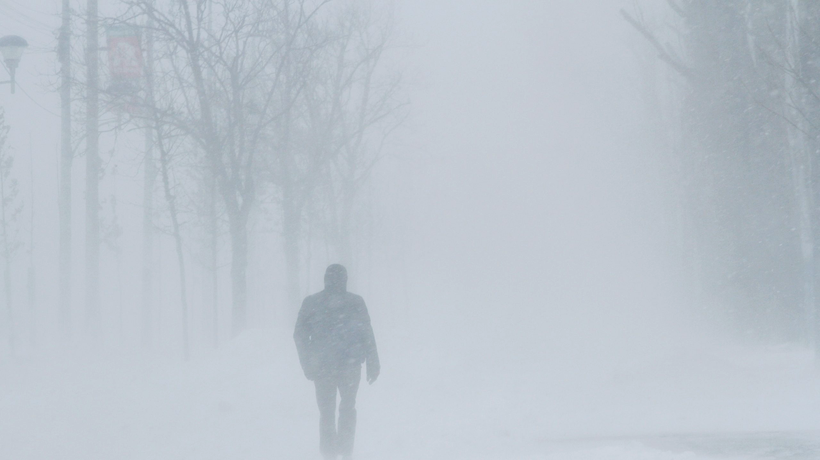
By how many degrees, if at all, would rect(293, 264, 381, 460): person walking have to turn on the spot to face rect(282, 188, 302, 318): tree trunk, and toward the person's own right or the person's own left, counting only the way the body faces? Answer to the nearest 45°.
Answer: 0° — they already face it

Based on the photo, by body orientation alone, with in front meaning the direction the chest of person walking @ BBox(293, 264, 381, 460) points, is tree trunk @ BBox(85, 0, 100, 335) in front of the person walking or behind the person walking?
in front

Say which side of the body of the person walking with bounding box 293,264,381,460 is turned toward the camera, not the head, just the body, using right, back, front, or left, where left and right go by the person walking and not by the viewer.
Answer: back

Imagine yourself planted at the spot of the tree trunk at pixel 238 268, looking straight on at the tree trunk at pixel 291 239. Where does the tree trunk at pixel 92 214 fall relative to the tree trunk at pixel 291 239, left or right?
left

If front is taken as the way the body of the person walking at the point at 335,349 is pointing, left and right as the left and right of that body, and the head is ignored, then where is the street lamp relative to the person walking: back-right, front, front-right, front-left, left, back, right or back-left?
front-left

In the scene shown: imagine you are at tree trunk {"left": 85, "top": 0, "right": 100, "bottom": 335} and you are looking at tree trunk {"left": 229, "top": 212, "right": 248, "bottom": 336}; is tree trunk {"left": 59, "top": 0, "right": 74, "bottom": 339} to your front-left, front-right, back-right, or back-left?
back-right

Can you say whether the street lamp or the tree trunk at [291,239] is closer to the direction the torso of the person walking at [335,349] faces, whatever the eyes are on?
the tree trunk
